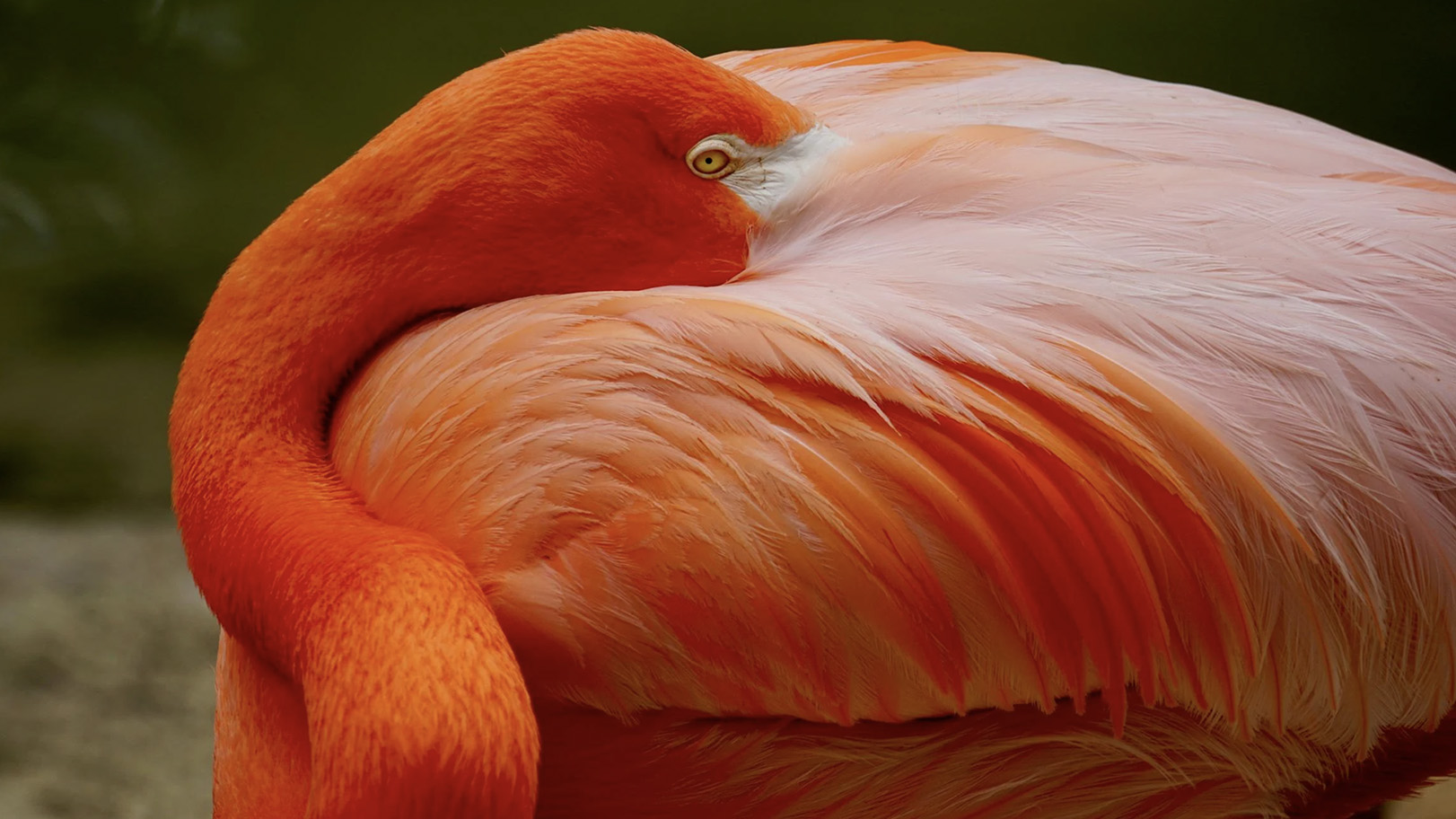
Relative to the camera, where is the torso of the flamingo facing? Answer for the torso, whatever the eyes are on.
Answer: to the viewer's left
